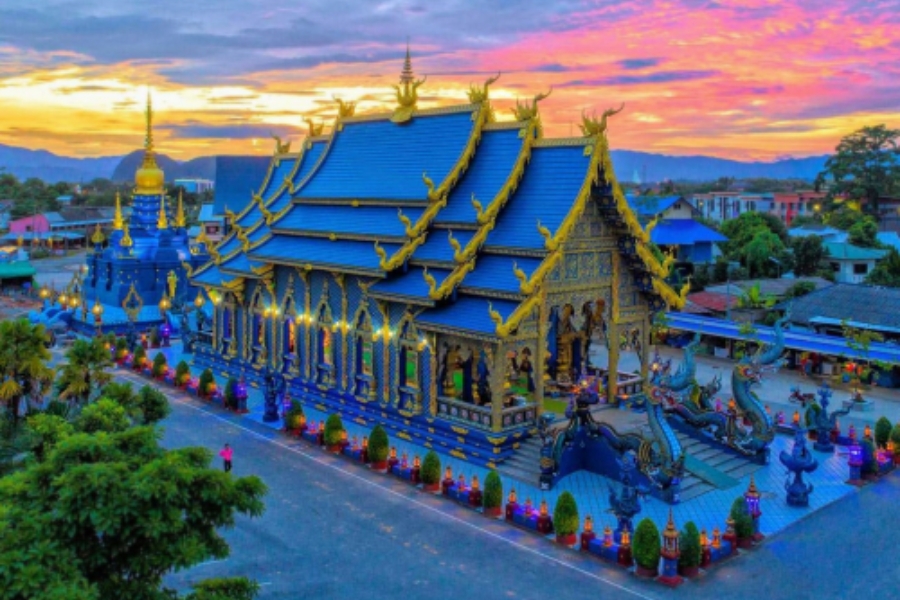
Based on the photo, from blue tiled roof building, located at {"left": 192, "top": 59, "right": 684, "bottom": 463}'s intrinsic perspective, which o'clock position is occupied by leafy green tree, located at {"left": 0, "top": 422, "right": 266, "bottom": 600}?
The leafy green tree is roughly at 2 o'clock from the blue tiled roof building.

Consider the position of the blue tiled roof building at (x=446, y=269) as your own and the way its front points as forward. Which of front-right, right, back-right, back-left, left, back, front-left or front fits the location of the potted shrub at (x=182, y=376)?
back

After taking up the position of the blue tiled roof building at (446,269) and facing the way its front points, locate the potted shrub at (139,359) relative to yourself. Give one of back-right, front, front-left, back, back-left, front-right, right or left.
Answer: back

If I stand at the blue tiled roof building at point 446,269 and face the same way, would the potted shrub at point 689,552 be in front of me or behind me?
in front

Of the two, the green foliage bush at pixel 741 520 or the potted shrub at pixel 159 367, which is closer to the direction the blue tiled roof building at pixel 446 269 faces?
the green foliage bush

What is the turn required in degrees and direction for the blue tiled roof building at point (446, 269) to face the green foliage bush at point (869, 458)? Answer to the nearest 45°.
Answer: approximately 45° to its left

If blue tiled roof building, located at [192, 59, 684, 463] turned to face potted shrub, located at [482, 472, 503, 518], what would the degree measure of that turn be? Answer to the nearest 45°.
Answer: approximately 45° to its right

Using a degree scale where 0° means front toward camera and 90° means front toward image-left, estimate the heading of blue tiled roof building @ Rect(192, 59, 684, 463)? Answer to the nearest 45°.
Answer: approximately 315°

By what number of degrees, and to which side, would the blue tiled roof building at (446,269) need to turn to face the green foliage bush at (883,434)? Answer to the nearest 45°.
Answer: approximately 45° to its left

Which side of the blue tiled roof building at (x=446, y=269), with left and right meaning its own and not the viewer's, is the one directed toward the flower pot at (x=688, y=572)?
front

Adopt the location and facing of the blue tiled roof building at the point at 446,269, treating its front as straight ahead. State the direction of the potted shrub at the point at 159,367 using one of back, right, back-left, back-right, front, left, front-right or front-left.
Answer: back

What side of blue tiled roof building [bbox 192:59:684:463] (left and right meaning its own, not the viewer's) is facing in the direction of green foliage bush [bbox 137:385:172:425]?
right
